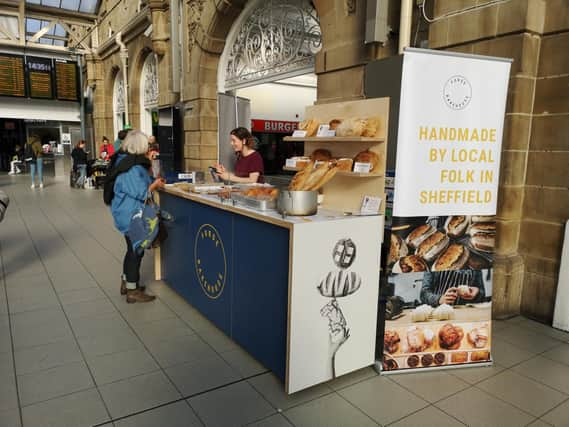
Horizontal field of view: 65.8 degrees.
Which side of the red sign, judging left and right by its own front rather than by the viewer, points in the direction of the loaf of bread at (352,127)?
front

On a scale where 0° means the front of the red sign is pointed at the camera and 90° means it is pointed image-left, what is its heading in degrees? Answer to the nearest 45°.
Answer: approximately 0°

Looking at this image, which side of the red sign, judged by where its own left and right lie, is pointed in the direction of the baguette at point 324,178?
front

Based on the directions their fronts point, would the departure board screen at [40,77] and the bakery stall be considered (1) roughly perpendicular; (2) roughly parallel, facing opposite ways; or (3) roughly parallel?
roughly perpendicular

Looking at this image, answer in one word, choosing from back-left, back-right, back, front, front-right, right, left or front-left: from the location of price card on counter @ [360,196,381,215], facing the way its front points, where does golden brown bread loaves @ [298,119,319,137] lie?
back-right

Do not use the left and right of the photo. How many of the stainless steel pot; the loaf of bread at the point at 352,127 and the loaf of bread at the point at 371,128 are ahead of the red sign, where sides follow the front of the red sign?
3

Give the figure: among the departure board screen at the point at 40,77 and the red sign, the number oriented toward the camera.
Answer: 2

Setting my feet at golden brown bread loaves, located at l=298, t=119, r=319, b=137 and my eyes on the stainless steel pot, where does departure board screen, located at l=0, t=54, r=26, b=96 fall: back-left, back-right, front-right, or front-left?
back-right

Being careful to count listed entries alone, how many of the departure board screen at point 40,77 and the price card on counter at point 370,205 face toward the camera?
2

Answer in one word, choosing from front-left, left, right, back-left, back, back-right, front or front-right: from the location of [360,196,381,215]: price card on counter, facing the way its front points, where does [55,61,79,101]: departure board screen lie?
back-right

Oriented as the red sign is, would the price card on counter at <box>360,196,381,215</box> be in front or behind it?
in front

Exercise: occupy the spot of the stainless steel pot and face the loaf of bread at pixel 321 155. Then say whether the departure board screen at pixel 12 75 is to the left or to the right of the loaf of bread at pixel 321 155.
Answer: left

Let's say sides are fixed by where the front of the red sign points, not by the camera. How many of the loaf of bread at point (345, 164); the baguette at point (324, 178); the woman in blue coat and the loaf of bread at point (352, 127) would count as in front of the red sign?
4
